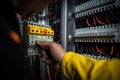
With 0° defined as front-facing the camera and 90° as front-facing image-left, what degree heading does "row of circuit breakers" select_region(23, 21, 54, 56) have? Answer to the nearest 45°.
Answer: approximately 315°

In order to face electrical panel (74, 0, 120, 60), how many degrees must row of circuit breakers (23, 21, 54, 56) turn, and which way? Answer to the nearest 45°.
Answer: approximately 45° to its left

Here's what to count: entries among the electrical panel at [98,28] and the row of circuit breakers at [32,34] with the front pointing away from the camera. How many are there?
0
